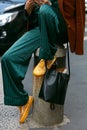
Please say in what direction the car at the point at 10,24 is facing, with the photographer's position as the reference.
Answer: facing the viewer and to the left of the viewer
